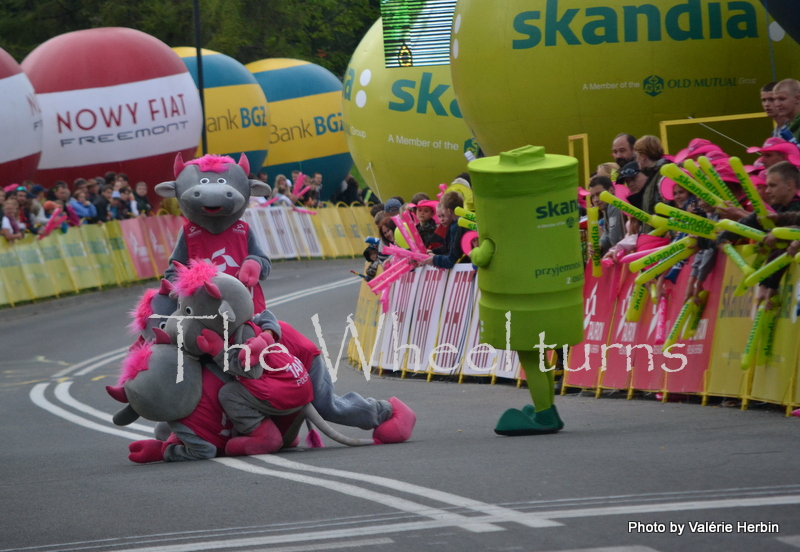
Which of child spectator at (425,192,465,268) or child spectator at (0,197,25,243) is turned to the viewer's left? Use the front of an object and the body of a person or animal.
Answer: child spectator at (425,192,465,268)

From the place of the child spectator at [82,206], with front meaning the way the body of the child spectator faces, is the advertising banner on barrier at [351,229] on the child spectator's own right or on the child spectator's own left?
on the child spectator's own left

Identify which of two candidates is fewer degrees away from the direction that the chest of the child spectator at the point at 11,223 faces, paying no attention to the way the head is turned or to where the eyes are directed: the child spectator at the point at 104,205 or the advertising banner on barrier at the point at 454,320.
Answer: the advertising banner on barrier

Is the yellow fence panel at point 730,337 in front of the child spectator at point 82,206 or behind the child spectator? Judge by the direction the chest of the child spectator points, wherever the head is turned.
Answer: in front

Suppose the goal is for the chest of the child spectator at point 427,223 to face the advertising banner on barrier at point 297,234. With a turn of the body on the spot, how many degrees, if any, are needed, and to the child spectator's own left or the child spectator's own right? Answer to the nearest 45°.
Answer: approximately 135° to the child spectator's own right

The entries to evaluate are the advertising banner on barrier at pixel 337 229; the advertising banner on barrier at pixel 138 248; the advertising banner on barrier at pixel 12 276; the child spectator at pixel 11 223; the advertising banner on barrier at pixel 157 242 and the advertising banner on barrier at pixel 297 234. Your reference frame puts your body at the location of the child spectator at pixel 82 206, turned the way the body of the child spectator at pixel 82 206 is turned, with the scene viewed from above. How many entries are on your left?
4

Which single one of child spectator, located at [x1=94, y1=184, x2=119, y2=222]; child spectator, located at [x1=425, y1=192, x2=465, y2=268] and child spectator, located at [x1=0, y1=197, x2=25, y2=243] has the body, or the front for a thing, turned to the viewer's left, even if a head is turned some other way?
child spectator, located at [x1=425, y1=192, x2=465, y2=268]

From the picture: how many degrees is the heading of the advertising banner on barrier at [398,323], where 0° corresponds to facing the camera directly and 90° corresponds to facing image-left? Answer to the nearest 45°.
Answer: approximately 45°

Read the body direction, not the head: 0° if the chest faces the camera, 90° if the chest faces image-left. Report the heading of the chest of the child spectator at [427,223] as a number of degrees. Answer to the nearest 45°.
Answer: approximately 45°

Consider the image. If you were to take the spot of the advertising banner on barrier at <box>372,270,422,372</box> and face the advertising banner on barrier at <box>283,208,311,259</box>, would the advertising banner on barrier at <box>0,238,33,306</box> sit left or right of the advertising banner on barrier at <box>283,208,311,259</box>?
left

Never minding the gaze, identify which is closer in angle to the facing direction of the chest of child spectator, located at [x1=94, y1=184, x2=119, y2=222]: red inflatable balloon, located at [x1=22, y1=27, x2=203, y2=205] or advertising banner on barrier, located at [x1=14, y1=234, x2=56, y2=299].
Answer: the advertising banner on barrier

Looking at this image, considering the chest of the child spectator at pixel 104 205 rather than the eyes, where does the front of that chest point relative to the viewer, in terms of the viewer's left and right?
facing the viewer and to the right of the viewer

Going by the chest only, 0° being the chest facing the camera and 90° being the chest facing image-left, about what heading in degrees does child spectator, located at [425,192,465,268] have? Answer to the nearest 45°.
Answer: approximately 90°

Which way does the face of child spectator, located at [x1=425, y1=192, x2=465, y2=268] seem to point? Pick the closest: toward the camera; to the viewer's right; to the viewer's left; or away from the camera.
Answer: to the viewer's left

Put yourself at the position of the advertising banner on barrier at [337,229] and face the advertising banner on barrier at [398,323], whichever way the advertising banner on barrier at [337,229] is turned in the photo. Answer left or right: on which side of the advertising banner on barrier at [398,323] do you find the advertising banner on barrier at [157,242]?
right
